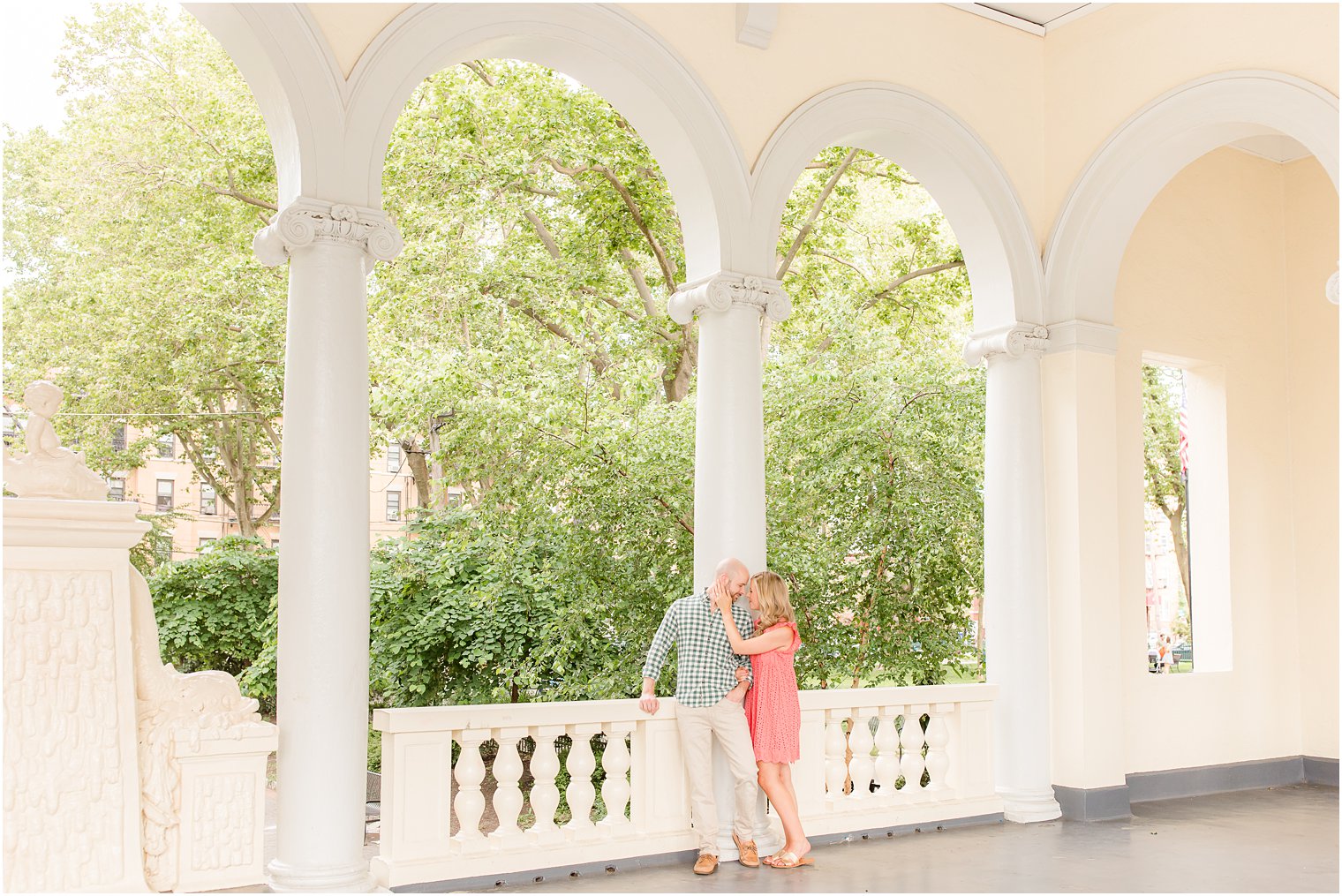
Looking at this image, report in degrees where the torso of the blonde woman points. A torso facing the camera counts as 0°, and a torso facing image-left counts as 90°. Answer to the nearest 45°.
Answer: approximately 90°

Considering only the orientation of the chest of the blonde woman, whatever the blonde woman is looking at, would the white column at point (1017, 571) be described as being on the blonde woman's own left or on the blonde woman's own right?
on the blonde woman's own right

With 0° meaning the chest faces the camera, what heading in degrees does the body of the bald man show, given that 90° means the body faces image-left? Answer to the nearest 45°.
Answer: approximately 0°

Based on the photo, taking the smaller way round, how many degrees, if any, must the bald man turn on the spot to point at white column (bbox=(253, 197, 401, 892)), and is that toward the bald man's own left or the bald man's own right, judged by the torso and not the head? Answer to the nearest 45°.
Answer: approximately 45° to the bald man's own right

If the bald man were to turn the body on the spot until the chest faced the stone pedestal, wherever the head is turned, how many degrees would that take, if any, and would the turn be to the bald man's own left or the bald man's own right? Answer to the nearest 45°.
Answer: approximately 45° to the bald man's own right

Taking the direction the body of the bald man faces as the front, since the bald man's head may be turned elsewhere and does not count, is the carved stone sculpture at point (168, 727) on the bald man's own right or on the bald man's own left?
on the bald man's own right

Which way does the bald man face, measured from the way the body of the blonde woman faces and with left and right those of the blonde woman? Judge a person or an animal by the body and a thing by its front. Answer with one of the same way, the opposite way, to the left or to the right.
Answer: to the left

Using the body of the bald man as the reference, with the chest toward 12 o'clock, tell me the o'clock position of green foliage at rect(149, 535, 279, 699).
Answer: The green foliage is roughly at 5 o'clock from the bald man.

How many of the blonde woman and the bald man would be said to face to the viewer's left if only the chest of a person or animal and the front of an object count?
1
